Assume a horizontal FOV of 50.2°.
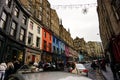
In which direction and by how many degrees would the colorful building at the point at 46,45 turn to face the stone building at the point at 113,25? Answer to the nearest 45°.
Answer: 0° — it already faces it

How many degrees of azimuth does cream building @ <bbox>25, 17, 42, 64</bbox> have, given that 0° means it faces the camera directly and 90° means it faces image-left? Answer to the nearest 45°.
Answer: approximately 315°

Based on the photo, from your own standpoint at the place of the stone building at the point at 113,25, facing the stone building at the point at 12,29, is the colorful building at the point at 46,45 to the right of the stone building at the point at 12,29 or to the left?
right

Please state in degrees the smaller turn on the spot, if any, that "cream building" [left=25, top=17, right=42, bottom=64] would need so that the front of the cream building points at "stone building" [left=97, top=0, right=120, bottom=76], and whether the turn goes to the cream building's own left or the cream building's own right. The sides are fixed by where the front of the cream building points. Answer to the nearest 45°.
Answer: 0° — it already faces it

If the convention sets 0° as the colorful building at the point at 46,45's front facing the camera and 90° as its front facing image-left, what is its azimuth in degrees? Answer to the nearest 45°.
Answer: approximately 315°

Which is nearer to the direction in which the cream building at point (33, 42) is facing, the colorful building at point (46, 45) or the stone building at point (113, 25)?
the stone building

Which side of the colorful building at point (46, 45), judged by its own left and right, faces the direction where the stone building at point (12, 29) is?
right

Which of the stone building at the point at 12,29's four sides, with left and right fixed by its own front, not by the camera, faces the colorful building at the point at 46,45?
left

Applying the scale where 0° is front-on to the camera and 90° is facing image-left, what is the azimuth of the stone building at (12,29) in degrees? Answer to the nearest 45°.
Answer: approximately 315°

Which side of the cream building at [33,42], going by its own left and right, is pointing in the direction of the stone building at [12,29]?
right
